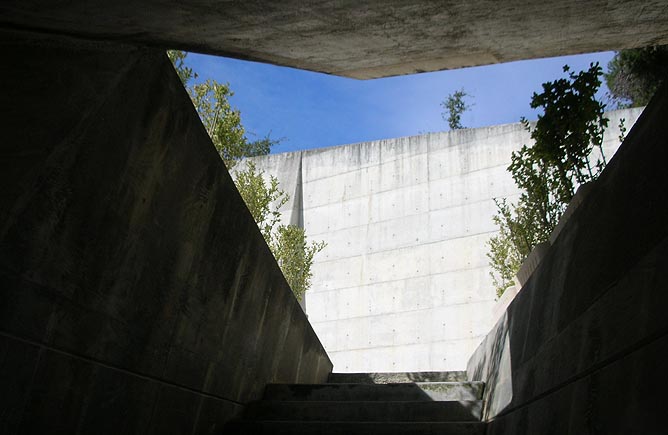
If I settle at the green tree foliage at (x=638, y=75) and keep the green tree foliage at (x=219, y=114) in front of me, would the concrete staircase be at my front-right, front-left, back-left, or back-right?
front-left

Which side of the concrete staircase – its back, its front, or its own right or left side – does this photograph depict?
front

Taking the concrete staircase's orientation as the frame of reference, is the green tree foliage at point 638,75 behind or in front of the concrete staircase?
behind

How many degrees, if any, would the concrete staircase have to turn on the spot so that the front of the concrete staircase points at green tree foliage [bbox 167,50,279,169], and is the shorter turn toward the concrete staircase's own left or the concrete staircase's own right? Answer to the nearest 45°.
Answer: approximately 135° to the concrete staircase's own right
